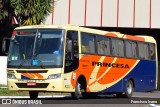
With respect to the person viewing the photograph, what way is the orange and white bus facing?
facing the viewer and to the left of the viewer

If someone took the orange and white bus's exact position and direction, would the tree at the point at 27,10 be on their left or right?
on their right
